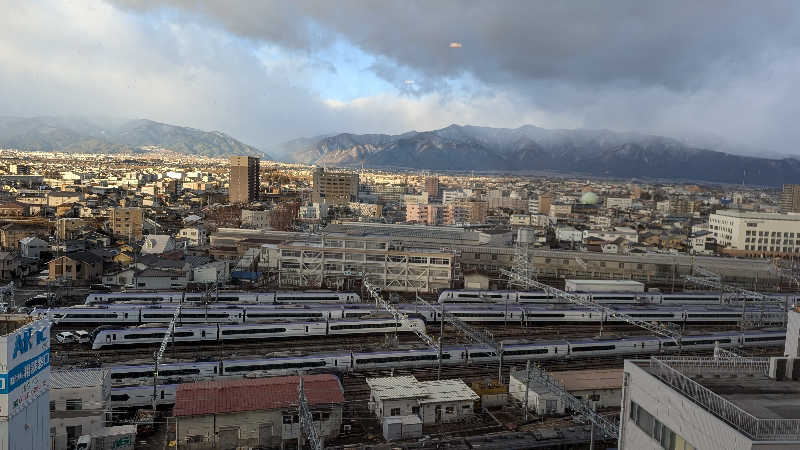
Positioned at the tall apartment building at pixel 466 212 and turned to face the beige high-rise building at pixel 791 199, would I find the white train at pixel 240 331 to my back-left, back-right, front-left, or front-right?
back-right

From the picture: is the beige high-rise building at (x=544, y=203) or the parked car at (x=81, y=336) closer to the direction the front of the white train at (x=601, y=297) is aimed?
the parked car

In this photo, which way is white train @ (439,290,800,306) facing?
to the viewer's left
